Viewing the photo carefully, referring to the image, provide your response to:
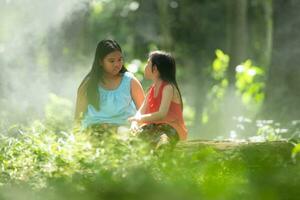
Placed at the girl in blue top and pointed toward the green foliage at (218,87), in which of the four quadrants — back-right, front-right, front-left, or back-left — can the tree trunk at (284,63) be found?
front-right

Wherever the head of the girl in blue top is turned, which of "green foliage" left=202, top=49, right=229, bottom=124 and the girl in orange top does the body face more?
the girl in orange top

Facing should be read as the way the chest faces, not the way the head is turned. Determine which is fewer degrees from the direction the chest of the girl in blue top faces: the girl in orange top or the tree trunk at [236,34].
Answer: the girl in orange top

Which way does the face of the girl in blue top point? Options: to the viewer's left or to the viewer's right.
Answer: to the viewer's right

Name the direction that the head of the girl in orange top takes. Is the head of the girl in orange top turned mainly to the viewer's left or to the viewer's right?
to the viewer's left

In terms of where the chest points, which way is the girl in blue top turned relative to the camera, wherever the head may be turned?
toward the camera

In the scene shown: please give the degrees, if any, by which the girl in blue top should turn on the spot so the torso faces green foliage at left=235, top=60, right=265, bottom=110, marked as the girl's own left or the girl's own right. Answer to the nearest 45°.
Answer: approximately 135° to the girl's own left

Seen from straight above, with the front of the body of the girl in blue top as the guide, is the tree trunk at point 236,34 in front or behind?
behind
